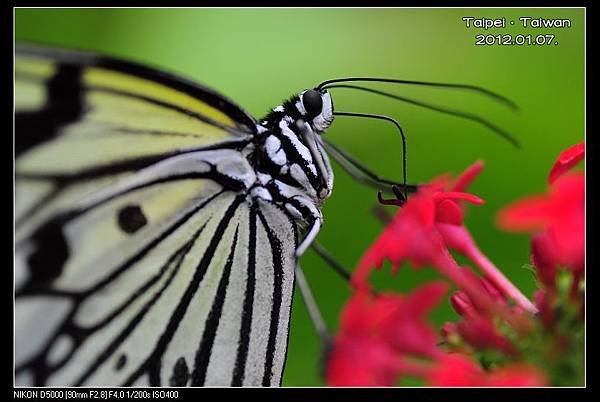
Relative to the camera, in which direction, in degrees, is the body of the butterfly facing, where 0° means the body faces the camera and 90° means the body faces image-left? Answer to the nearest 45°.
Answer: approximately 270°

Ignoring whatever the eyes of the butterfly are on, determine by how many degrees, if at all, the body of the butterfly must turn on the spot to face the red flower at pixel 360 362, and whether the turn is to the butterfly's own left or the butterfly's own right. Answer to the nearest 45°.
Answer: approximately 45° to the butterfly's own right

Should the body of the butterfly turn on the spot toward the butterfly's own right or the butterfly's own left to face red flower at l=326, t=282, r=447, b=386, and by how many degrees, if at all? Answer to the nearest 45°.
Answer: approximately 45° to the butterfly's own right

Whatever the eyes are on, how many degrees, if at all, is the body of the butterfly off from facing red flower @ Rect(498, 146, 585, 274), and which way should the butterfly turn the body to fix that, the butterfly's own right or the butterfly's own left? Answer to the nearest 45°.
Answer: approximately 45° to the butterfly's own right

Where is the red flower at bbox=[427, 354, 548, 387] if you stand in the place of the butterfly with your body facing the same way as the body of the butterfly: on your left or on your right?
on your right
